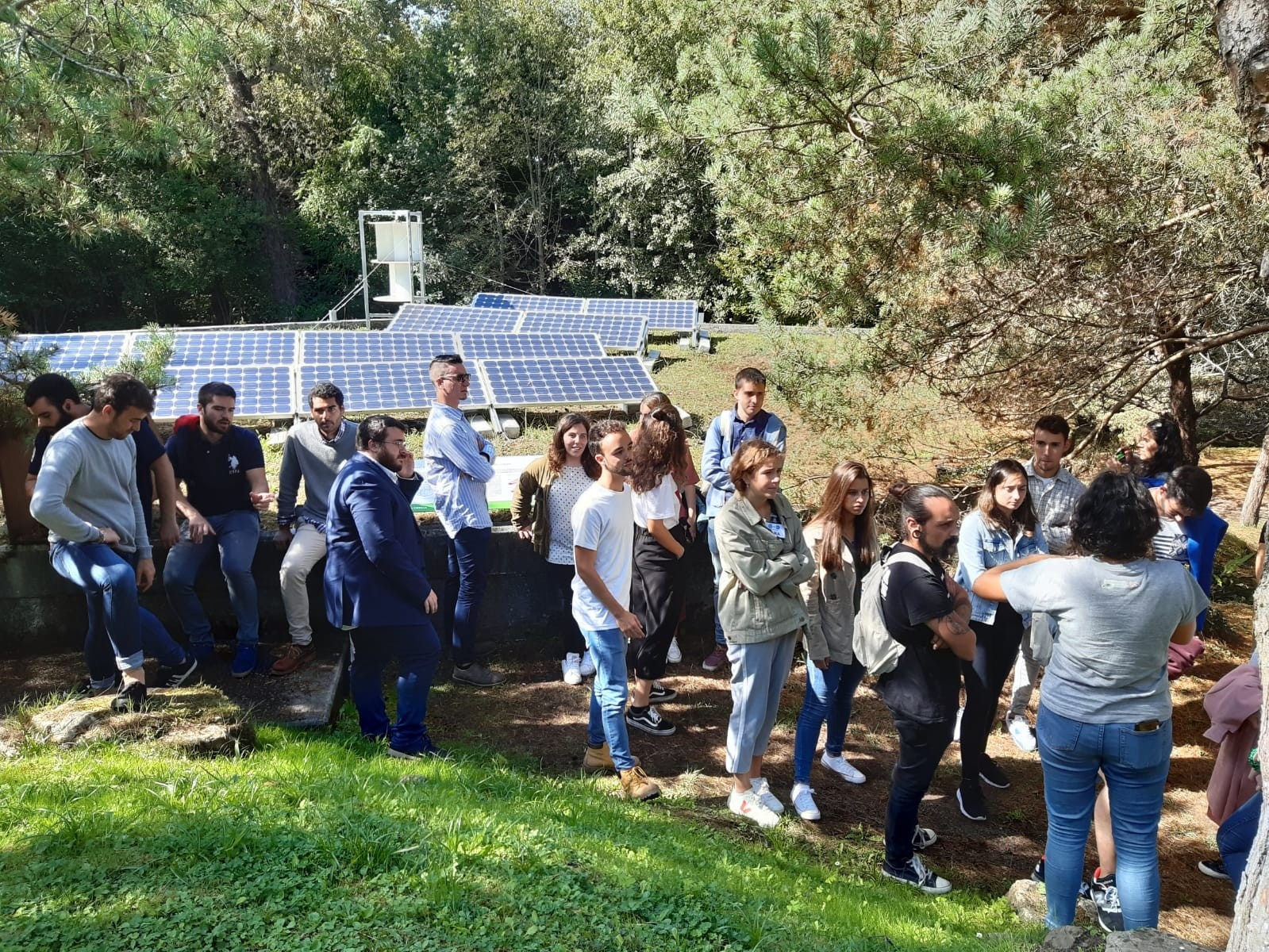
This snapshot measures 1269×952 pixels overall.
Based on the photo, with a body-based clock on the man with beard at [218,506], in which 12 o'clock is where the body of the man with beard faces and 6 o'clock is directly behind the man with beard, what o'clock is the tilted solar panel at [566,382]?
The tilted solar panel is roughly at 7 o'clock from the man with beard.

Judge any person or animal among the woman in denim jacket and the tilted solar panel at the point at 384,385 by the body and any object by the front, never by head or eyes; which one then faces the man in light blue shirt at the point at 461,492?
the tilted solar panel

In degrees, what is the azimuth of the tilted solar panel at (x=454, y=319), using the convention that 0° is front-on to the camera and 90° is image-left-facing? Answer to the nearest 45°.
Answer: approximately 0°

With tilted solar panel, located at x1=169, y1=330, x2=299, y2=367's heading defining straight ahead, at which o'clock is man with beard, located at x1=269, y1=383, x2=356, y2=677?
The man with beard is roughly at 12 o'clock from the tilted solar panel.

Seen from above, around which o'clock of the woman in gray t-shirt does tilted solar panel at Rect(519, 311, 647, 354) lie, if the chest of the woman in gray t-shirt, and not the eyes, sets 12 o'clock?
The tilted solar panel is roughly at 11 o'clock from the woman in gray t-shirt.

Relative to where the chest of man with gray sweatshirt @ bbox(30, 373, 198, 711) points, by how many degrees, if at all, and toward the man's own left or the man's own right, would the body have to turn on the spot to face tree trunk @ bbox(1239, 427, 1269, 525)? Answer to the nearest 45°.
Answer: approximately 45° to the man's own left

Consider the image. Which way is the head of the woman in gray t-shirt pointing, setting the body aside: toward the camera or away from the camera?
away from the camera

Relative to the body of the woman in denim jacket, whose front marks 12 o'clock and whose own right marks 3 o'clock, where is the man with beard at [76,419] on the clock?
The man with beard is roughly at 4 o'clock from the woman in denim jacket.

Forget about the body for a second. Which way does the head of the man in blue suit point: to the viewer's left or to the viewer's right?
to the viewer's right

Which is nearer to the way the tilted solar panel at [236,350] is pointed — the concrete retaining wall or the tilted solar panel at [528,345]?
the concrete retaining wall

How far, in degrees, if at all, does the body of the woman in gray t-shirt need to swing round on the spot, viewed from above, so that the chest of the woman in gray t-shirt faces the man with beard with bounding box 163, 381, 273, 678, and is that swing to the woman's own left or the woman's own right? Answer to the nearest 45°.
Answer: approximately 90° to the woman's own left

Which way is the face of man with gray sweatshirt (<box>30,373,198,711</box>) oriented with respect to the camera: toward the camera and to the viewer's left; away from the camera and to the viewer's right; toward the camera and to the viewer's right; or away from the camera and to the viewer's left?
toward the camera and to the viewer's right
